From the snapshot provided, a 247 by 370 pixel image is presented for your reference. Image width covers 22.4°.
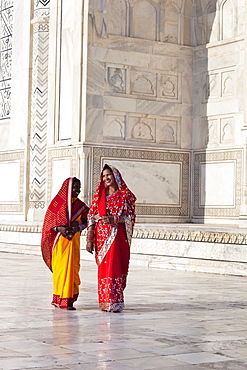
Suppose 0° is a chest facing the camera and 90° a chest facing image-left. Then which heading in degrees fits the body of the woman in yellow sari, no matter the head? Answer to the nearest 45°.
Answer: approximately 315°
